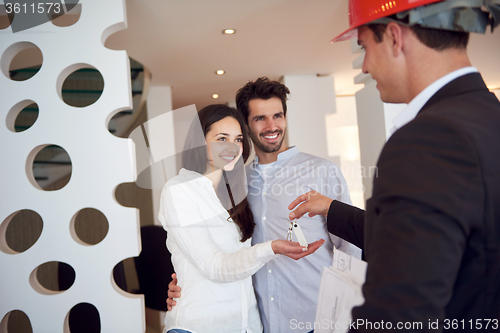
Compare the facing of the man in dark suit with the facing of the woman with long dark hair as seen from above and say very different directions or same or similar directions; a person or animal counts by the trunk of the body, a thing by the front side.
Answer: very different directions

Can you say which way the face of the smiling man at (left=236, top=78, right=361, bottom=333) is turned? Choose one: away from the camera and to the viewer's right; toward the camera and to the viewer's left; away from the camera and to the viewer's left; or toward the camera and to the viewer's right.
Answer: toward the camera and to the viewer's right

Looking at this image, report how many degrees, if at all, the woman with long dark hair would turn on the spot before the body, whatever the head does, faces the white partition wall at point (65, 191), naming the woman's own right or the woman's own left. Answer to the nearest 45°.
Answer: approximately 180°

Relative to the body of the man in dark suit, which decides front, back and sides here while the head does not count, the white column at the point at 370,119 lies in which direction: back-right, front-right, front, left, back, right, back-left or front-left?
front-right

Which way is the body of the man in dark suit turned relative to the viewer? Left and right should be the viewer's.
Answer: facing away from the viewer and to the left of the viewer

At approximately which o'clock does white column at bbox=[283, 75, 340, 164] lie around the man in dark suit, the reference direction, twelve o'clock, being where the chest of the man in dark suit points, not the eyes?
The white column is roughly at 1 o'clock from the man in dark suit.

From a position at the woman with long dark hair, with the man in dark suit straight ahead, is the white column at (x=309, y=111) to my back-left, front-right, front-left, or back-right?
back-left

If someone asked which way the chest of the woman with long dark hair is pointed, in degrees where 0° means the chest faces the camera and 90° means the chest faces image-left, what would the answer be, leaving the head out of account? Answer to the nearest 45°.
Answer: approximately 315°
